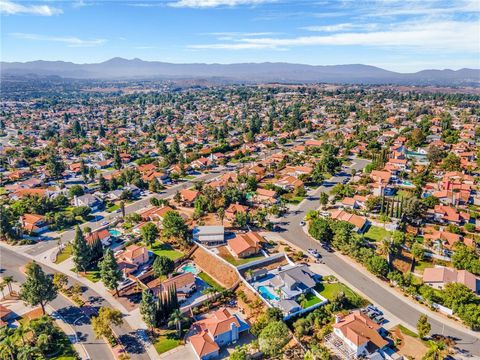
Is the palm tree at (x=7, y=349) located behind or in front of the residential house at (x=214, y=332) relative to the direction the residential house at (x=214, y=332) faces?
in front

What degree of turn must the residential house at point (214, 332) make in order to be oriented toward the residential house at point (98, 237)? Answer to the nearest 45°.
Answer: approximately 90° to its right

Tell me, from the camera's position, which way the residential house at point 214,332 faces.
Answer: facing the viewer and to the left of the viewer

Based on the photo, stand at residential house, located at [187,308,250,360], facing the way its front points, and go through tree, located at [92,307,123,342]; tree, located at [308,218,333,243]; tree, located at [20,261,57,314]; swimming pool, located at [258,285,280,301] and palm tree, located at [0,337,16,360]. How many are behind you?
2

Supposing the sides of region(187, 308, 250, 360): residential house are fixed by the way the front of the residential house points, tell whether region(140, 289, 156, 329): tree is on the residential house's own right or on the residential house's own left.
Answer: on the residential house's own right

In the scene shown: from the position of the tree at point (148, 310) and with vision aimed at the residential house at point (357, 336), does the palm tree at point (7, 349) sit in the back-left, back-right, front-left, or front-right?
back-right

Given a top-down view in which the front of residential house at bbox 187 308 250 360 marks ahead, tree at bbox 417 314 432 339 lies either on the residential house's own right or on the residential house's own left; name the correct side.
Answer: on the residential house's own left

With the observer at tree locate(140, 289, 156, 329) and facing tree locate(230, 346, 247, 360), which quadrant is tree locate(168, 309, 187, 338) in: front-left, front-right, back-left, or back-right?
front-left

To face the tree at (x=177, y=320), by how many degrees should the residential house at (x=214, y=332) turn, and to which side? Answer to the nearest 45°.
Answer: approximately 45° to its right

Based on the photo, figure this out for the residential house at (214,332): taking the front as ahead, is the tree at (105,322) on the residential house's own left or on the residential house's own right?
on the residential house's own right

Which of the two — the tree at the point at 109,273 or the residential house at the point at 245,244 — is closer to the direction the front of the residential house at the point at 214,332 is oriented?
the tree

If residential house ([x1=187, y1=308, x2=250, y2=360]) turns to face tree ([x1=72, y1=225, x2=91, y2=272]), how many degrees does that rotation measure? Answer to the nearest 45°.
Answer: approximately 90° to its right

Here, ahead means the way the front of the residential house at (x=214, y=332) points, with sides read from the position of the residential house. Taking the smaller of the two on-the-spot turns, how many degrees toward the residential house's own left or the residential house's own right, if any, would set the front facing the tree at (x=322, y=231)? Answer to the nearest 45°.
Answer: approximately 180°

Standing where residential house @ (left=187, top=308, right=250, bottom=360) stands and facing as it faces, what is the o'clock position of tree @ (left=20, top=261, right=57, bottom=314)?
The tree is roughly at 2 o'clock from the residential house.
